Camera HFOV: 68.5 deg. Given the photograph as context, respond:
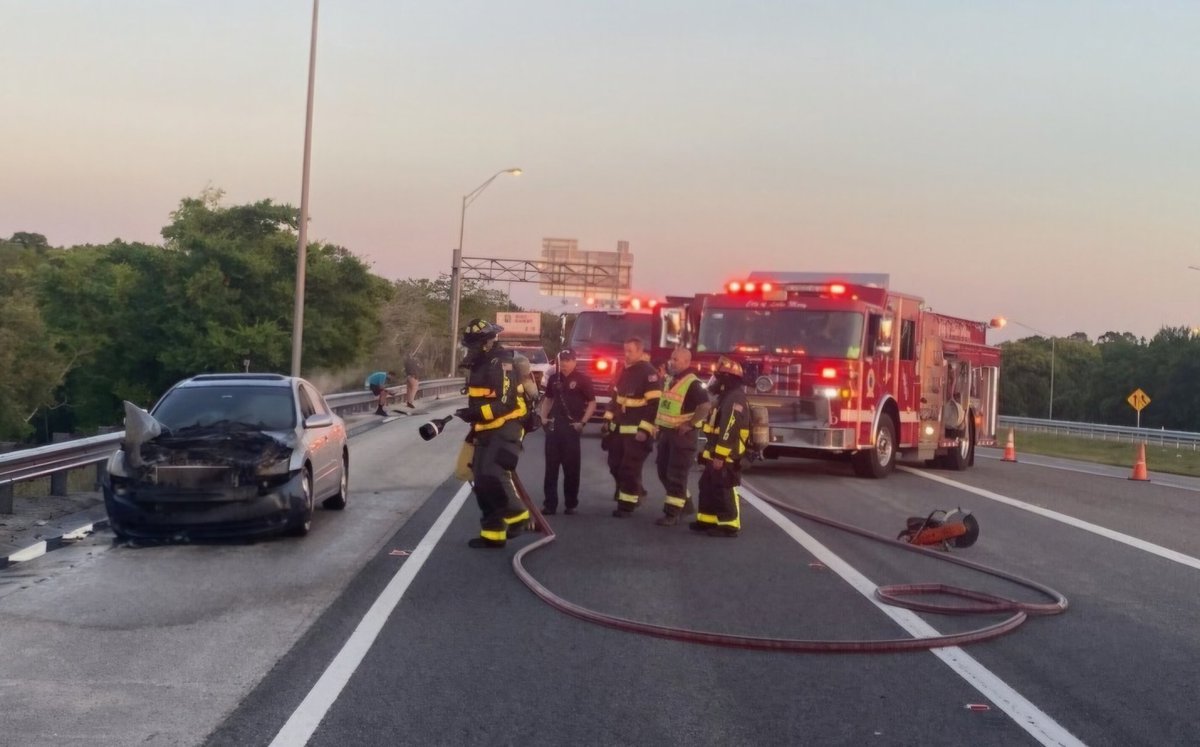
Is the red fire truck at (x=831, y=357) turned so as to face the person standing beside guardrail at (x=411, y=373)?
no

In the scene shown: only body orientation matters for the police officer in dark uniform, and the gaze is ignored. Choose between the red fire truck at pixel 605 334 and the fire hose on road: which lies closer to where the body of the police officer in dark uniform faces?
the fire hose on road

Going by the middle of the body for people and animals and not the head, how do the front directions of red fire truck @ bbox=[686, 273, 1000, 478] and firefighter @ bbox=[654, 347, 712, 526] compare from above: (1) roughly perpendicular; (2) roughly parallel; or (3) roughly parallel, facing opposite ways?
roughly parallel

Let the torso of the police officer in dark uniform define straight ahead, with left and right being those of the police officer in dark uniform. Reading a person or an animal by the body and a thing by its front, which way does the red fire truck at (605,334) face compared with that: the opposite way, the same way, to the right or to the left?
the same way

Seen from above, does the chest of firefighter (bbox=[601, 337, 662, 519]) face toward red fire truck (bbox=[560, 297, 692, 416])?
no

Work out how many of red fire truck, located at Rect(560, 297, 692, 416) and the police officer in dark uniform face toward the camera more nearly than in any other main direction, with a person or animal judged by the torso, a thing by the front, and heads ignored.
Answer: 2

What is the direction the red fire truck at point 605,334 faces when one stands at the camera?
facing the viewer

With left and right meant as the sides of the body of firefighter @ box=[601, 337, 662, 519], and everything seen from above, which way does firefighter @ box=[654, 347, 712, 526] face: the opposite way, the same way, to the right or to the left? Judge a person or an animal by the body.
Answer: the same way

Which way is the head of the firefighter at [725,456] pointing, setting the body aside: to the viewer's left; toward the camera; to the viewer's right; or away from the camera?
to the viewer's left

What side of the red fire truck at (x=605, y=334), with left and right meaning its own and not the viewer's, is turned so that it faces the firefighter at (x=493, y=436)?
front

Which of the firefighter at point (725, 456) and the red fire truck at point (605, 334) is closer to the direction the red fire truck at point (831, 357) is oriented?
the firefighter

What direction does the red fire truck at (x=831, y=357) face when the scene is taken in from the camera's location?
facing the viewer and to the left of the viewer

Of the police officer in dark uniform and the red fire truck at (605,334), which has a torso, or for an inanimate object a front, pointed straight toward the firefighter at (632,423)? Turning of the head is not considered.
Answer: the red fire truck

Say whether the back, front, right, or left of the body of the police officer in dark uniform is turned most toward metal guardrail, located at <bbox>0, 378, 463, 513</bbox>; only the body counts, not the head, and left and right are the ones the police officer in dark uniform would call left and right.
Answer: right
